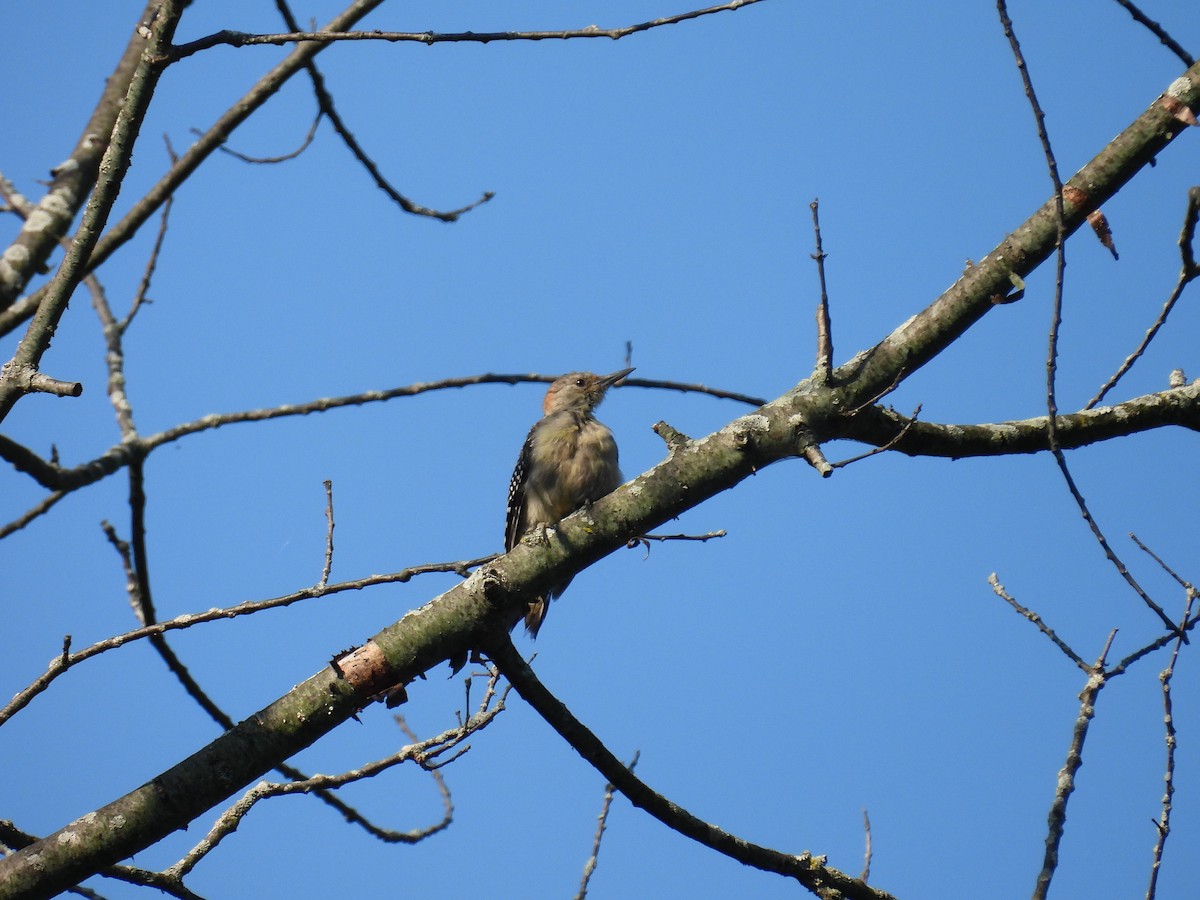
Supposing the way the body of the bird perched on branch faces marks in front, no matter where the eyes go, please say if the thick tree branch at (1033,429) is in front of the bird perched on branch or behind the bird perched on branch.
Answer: in front

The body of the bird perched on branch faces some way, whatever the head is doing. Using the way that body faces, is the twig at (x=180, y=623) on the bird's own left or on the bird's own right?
on the bird's own right

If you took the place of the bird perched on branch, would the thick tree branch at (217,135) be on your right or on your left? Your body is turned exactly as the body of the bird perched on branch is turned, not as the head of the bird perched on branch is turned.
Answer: on your right

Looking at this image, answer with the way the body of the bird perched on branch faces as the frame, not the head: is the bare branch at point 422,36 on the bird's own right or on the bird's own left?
on the bird's own right

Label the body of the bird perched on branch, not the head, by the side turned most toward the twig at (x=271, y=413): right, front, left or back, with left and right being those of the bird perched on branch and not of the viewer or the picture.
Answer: right

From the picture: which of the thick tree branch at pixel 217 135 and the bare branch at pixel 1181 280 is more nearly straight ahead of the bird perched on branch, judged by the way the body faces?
the bare branch

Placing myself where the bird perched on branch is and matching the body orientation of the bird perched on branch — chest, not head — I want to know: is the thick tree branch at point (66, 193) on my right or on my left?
on my right

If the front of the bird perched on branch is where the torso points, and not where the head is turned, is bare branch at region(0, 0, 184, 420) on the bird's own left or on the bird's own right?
on the bird's own right
